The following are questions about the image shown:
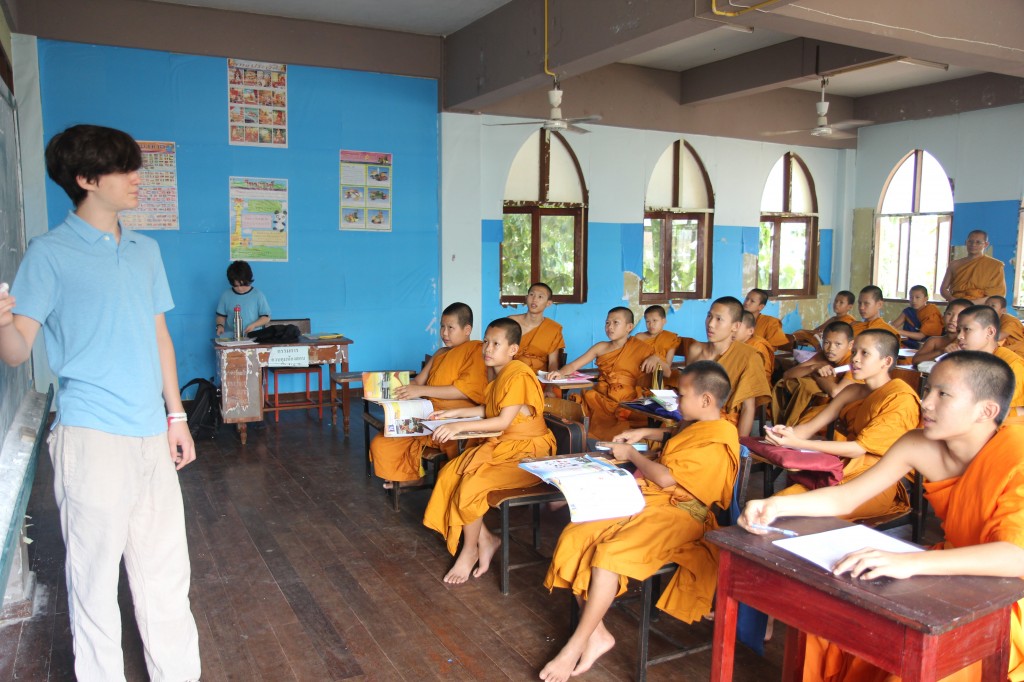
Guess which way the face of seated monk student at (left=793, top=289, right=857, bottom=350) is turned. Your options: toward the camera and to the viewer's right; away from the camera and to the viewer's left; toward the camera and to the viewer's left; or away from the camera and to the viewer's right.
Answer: toward the camera and to the viewer's left

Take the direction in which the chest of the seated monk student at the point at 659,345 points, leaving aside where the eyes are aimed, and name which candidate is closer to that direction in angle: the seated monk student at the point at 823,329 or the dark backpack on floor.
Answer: the dark backpack on floor

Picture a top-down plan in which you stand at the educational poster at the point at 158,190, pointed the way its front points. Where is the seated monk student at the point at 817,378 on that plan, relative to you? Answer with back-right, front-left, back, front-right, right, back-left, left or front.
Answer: front-left

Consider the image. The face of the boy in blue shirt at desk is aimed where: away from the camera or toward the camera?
toward the camera

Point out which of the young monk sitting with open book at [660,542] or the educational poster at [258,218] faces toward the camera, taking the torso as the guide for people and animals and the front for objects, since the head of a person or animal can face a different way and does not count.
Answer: the educational poster

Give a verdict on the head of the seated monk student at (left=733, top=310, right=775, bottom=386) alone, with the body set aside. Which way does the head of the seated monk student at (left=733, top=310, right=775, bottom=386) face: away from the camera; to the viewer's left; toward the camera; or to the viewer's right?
to the viewer's left

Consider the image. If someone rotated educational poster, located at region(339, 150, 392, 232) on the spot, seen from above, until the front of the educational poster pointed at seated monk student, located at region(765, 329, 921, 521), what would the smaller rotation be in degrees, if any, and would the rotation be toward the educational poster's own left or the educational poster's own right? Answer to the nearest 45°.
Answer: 0° — it already faces them

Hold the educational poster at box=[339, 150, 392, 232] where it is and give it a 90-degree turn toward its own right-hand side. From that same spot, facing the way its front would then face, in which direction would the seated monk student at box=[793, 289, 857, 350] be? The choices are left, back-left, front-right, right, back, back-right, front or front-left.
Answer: back

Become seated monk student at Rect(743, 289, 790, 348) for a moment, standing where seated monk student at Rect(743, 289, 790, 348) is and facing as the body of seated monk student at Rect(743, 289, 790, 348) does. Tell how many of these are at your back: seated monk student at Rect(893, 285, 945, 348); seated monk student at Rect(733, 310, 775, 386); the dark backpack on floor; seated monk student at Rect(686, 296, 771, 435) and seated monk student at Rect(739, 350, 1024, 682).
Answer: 1

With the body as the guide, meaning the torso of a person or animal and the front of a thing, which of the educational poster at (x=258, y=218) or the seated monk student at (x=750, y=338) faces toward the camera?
the educational poster

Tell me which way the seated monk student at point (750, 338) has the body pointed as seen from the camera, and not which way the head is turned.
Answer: to the viewer's left

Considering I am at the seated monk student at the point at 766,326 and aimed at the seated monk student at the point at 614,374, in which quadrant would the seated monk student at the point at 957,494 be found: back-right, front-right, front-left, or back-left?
front-left

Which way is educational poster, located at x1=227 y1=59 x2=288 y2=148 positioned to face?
toward the camera

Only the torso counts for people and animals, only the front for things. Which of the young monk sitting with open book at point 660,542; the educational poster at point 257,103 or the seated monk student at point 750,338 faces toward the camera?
the educational poster
